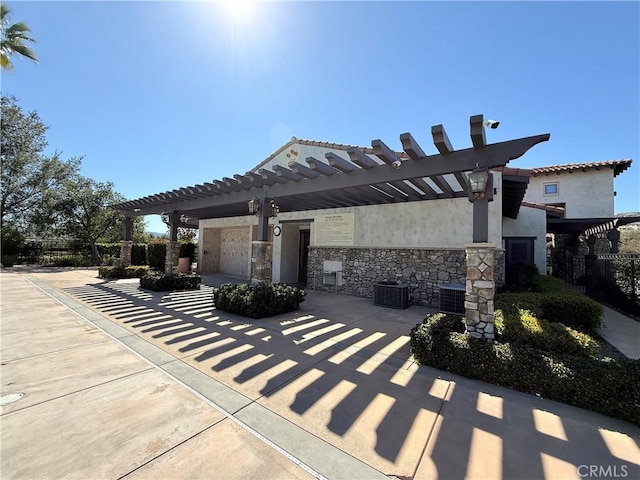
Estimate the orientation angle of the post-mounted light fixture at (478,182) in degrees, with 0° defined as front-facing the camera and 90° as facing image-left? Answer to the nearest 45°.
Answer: approximately 45°

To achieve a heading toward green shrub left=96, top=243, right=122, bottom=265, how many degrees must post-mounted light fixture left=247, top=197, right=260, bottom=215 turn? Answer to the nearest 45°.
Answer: approximately 90° to its right

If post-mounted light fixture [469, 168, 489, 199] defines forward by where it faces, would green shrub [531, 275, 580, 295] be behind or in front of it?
behind

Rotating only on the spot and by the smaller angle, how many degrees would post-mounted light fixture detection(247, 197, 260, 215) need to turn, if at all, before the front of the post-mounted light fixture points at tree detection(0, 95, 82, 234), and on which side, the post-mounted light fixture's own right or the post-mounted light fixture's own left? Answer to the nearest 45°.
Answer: approximately 90° to the post-mounted light fixture's own right

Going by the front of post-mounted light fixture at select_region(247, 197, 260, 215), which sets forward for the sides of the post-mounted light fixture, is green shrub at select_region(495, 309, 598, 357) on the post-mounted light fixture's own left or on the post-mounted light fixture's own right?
on the post-mounted light fixture's own left

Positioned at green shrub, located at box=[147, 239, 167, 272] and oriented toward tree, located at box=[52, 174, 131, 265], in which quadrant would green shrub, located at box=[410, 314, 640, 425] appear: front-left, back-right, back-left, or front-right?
back-left

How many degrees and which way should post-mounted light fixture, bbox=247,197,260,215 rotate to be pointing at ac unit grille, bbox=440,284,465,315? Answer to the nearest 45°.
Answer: approximately 135° to its left

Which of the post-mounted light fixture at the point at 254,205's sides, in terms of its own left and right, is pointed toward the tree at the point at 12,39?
right

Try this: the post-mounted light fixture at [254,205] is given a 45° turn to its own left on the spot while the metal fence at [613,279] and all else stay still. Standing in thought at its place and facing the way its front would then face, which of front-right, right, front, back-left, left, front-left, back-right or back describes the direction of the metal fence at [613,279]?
left

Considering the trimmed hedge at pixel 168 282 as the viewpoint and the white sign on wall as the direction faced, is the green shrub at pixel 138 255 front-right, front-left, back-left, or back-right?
back-left

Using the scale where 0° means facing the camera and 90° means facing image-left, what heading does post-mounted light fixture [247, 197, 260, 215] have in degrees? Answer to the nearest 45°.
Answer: approximately 45°
